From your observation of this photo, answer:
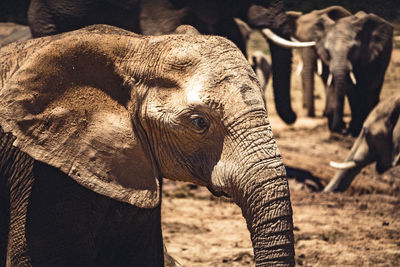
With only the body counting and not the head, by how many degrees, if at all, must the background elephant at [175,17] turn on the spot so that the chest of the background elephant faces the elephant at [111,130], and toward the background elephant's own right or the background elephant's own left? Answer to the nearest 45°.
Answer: approximately 90° to the background elephant's own right

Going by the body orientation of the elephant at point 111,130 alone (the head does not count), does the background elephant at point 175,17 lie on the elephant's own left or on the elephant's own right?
on the elephant's own left

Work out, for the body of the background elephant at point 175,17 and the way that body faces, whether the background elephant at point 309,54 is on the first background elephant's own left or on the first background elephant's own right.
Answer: on the first background elephant's own left

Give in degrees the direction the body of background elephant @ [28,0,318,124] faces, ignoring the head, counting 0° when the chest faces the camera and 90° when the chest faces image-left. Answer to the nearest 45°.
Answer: approximately 270°

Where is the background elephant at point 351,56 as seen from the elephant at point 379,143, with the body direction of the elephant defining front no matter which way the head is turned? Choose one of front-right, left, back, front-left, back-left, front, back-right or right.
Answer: right

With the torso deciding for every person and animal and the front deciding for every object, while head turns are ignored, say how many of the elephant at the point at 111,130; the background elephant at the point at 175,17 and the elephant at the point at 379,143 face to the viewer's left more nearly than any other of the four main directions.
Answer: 1

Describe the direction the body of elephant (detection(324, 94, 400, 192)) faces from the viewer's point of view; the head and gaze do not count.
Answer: to the viewer's left

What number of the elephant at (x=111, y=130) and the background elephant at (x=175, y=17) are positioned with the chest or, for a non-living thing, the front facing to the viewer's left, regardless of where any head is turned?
0

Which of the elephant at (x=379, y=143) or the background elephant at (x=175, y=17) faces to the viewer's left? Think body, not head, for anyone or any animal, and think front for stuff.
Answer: the elephant

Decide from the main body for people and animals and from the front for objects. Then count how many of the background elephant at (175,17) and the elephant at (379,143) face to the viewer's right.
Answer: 1

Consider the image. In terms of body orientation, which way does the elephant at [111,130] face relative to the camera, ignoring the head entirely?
to the viewer's right

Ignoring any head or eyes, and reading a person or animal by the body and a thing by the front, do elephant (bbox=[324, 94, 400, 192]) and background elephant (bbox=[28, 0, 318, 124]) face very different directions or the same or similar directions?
very different directions
